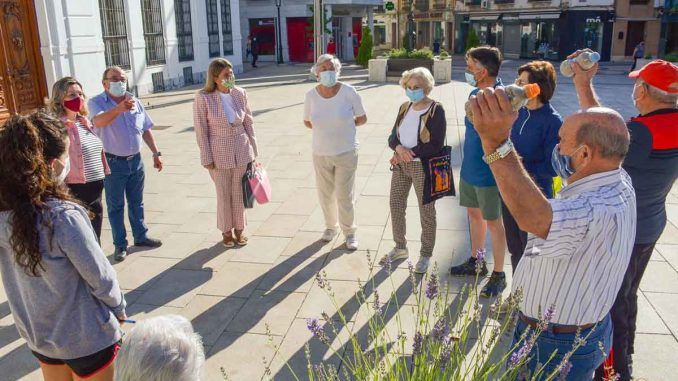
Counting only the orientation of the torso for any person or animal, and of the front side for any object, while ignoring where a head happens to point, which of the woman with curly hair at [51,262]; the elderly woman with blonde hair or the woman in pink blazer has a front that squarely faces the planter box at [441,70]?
the woman with curly hair

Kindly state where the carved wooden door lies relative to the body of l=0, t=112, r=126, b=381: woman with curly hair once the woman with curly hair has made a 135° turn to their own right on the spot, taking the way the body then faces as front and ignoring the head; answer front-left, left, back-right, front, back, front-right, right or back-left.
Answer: back

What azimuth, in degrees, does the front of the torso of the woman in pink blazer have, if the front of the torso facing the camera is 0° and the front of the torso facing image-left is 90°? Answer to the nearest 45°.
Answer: approximately 315°

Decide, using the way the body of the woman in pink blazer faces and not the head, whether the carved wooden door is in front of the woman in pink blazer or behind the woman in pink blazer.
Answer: behind

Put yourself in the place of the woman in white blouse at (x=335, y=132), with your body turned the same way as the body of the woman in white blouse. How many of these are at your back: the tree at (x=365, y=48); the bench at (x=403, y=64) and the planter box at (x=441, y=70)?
3

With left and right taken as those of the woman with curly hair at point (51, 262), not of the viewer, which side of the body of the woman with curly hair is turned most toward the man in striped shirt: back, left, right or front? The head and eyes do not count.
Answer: right

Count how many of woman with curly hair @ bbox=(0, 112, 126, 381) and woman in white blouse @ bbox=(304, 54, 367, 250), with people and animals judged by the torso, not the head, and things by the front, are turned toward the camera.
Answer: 1

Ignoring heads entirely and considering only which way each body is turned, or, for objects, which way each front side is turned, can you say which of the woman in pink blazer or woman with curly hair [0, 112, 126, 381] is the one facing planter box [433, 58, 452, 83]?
the woman with curly hair

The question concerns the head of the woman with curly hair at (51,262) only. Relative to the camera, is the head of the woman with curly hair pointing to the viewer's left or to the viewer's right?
to the viewer's right

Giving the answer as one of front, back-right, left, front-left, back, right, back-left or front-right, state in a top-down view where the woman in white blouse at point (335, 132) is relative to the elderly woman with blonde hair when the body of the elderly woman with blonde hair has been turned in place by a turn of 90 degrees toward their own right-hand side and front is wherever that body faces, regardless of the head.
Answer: front

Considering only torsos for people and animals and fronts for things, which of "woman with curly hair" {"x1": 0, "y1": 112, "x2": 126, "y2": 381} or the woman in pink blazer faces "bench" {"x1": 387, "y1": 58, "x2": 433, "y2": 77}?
the woman with curly hair

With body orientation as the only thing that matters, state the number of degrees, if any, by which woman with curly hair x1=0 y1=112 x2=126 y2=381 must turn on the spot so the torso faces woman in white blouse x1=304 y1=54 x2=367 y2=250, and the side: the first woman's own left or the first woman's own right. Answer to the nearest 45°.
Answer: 0° — they already face them

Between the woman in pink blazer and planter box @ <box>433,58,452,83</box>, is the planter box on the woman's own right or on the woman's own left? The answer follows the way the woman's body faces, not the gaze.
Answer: on the woman's own left

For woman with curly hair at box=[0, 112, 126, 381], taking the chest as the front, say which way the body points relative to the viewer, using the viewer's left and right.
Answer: facing away from the viewer and to the right of the viewer
